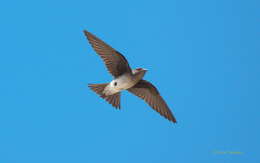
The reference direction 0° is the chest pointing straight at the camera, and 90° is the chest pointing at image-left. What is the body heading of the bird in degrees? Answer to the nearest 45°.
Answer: approximately 270°
